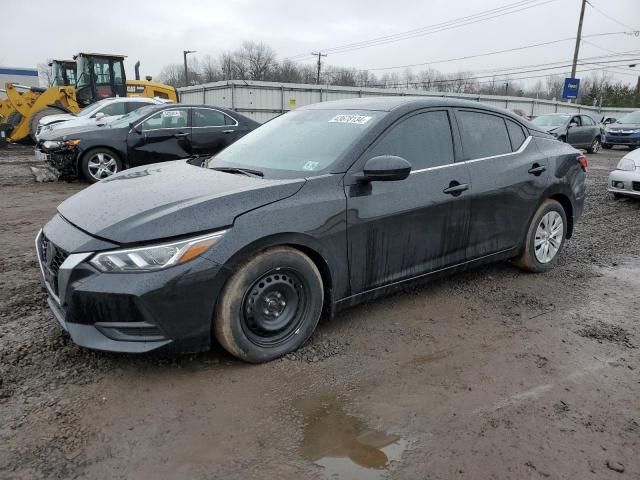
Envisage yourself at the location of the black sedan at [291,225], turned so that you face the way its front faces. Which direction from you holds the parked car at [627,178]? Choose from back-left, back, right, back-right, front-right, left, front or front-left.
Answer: back

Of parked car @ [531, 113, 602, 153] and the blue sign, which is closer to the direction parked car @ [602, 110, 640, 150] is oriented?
the parked car

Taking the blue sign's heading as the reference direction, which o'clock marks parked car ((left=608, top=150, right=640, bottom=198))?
The parked car is roughly at 12 o'clock from the blue sign.

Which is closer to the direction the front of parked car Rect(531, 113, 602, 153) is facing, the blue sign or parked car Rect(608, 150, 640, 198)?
the parked car

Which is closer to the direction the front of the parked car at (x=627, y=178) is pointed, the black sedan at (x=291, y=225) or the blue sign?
the black sedan

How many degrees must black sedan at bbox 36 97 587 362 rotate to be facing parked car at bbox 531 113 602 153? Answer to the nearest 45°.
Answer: approximately 180°

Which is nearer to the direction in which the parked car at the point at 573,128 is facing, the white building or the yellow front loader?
the yellow front loader

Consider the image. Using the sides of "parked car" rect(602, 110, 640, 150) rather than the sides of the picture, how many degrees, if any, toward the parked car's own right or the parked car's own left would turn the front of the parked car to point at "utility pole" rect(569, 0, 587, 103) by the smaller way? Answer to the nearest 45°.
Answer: approximately 135° to the parked car's own right

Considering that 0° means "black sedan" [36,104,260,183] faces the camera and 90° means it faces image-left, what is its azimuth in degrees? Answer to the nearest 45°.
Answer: approximately 45°

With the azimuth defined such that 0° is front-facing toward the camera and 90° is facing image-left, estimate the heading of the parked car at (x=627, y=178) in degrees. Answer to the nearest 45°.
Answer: approximately 45°
